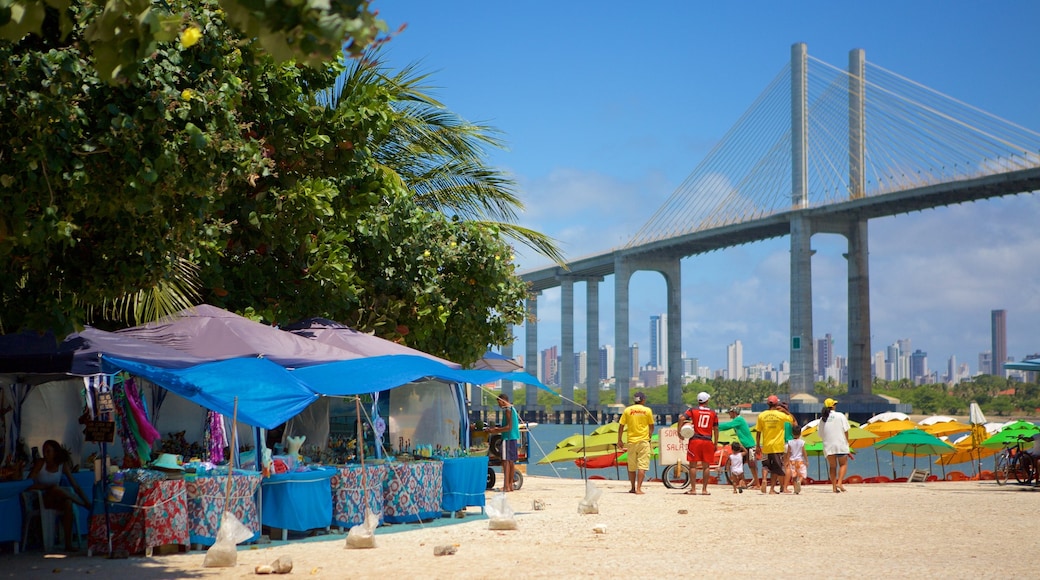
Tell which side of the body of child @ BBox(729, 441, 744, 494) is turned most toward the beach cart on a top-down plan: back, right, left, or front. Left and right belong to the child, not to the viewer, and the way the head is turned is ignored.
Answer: left

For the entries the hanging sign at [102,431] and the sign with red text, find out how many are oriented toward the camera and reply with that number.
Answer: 2

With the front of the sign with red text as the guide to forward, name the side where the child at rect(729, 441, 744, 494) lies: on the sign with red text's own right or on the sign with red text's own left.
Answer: on the sign with red text's own left

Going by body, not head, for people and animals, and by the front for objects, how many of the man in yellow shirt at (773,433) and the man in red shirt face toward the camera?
0

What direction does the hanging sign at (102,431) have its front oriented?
toward the camera

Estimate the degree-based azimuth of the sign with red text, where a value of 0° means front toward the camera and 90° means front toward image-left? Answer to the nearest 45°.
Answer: approximately 0°

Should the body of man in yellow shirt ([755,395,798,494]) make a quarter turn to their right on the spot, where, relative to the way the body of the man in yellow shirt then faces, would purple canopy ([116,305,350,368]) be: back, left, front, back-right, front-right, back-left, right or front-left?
back-right

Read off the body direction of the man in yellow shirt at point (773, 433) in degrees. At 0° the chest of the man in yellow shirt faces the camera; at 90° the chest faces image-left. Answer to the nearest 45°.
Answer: approximately 180°

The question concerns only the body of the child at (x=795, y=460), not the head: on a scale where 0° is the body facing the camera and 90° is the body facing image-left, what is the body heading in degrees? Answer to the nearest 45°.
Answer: approximately 180°

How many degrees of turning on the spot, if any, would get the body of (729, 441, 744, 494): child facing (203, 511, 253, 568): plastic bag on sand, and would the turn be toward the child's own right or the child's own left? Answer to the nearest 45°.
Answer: approximately 180°

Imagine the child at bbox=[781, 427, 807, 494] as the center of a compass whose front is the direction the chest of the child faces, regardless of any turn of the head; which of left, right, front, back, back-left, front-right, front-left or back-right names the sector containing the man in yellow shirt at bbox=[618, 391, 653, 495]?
back-left
